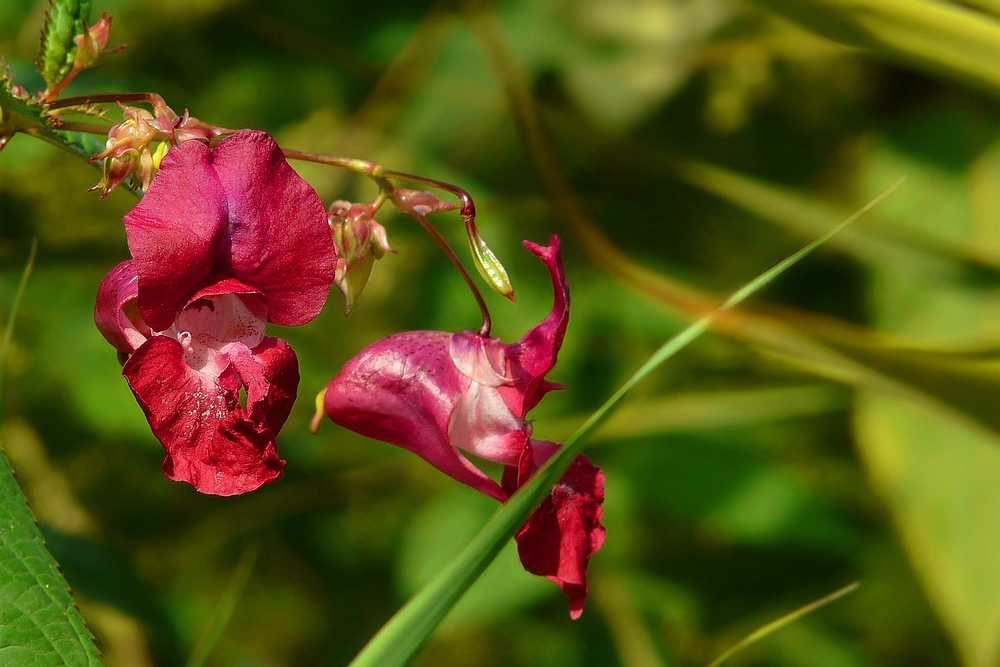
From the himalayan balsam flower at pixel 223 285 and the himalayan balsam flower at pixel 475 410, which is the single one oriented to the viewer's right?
the himalayan balsam flower at pixel 475 410

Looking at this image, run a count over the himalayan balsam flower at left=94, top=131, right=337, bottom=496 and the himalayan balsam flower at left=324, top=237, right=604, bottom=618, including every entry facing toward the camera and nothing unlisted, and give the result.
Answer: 1

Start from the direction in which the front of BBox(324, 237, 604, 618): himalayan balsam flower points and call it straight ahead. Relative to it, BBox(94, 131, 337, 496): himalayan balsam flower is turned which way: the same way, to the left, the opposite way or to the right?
to the right

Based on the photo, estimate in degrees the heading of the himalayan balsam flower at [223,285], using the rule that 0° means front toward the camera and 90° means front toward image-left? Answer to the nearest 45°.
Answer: approximately 0°

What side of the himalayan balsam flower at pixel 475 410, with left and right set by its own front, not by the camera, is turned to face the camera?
right

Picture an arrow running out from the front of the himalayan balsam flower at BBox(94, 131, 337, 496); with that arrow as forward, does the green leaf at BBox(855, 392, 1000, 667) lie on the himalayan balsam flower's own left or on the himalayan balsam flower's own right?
on the himalayan balsam flower's own left

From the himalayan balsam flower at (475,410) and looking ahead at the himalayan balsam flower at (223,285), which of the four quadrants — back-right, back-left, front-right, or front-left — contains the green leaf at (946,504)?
back-right
